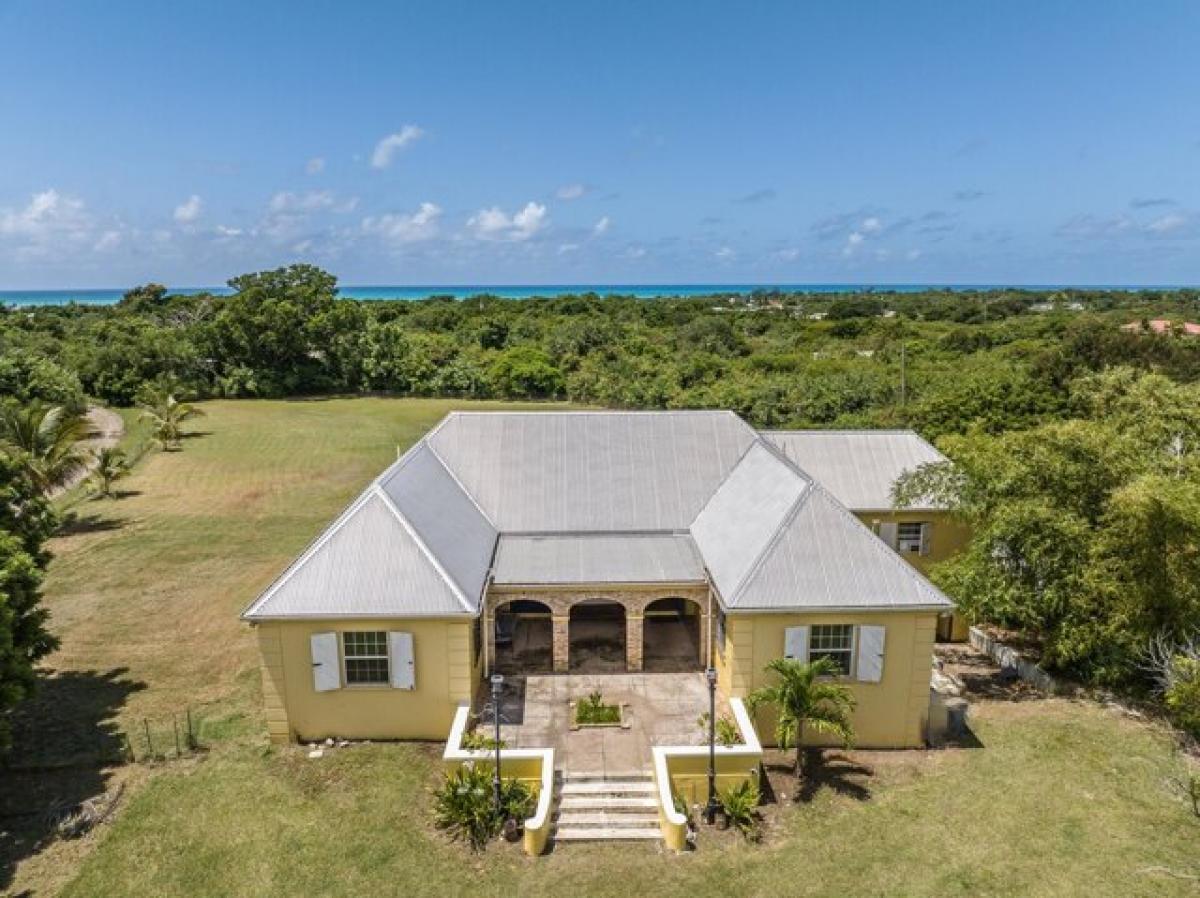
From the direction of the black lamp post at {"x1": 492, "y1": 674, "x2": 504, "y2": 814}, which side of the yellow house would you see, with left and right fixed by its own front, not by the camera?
front

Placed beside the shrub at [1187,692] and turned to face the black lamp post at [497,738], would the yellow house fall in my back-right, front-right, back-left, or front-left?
front-right

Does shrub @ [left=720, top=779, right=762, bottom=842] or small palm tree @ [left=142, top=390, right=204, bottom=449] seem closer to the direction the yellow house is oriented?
the shrub

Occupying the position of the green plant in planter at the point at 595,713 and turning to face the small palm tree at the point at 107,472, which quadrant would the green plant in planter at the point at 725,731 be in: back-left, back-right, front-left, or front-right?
back-right

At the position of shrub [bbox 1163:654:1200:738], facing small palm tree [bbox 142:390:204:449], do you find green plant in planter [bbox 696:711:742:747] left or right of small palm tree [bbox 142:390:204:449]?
left

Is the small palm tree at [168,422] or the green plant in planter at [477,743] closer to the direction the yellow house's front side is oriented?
the green plant in planter

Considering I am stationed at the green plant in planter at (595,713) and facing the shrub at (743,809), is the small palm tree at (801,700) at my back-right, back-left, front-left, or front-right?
front-left

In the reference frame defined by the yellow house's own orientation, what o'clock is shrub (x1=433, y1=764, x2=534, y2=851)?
The shrub is roughly at 1 o'clock from the yellow house.

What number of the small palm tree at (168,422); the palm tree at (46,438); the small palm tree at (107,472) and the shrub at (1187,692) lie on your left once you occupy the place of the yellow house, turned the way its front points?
1

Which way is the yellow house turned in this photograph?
toward the camera

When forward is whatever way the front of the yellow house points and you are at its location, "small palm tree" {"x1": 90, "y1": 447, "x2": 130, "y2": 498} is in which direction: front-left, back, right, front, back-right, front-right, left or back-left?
back-right

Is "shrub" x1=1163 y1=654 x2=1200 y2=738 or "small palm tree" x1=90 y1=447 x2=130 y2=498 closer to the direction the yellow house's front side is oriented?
the shrub

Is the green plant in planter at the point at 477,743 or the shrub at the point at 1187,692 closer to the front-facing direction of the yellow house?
the green plant in planter

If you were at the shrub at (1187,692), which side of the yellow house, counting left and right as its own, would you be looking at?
left

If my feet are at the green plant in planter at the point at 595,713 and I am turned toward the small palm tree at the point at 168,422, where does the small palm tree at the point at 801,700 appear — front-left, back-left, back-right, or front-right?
back-right
